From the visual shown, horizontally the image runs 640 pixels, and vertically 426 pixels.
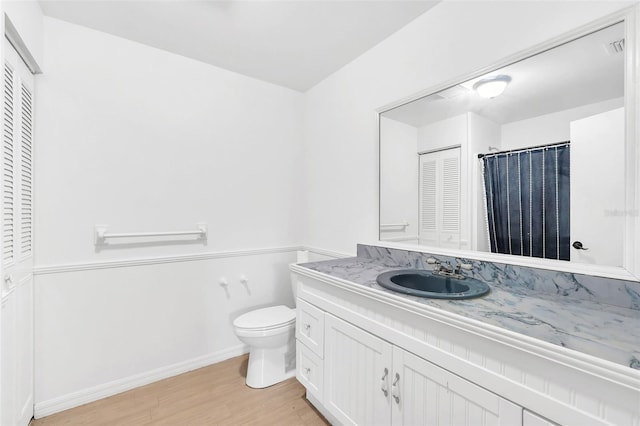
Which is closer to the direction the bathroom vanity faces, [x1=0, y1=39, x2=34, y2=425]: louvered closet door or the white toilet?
the louvered closet door

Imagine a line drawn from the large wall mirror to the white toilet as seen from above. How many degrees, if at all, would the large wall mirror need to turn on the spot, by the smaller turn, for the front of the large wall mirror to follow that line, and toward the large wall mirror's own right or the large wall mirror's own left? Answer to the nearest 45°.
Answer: approximately 45° to the large wall mirror's own right

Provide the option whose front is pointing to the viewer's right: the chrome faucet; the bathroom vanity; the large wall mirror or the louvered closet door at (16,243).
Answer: the louvered closet door

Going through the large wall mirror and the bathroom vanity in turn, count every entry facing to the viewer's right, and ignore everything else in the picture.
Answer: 0

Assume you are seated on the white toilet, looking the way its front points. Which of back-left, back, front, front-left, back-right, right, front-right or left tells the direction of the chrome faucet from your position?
left

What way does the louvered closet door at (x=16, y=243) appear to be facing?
to the viewer's right

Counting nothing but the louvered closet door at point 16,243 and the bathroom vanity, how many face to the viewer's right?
1

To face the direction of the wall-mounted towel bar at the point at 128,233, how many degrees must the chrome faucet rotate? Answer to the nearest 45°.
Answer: approximately 45° to its right

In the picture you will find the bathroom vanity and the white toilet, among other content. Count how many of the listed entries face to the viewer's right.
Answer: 0

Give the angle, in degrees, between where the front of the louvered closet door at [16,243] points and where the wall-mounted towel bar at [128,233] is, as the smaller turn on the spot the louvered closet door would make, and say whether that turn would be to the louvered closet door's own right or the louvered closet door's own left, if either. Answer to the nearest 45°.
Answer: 0° — it already faces it

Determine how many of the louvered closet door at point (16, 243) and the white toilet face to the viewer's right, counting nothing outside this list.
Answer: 1

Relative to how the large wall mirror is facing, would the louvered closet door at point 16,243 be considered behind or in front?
in front
